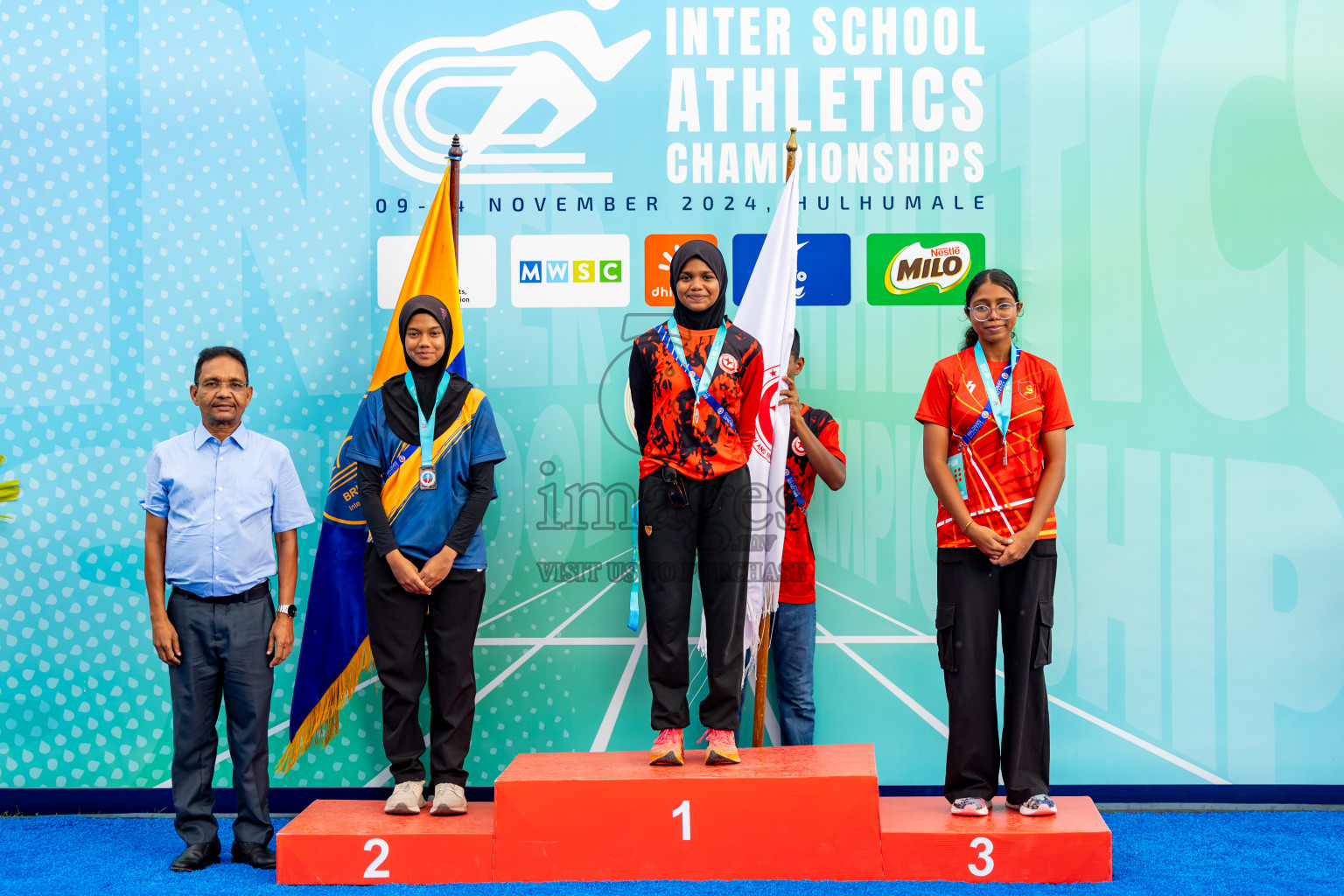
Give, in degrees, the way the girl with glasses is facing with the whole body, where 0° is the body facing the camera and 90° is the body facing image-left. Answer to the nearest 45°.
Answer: approximately 0°

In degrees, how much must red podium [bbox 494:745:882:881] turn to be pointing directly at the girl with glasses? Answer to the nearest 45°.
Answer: approximately 90° to its left

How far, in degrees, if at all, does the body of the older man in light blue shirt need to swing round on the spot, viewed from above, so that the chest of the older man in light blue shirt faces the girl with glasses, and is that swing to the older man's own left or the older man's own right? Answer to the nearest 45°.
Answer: approximately 45° to the older man's own left

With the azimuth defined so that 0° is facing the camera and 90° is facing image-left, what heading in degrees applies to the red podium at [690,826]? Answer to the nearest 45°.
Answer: approximately 0°

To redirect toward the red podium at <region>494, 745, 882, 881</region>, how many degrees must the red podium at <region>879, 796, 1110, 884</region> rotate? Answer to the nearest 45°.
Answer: approximately 90° to its right

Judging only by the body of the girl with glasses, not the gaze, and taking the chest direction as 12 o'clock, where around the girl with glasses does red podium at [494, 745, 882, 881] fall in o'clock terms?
The red podium is roughly at 2 o'clock from the girl with glasses.
